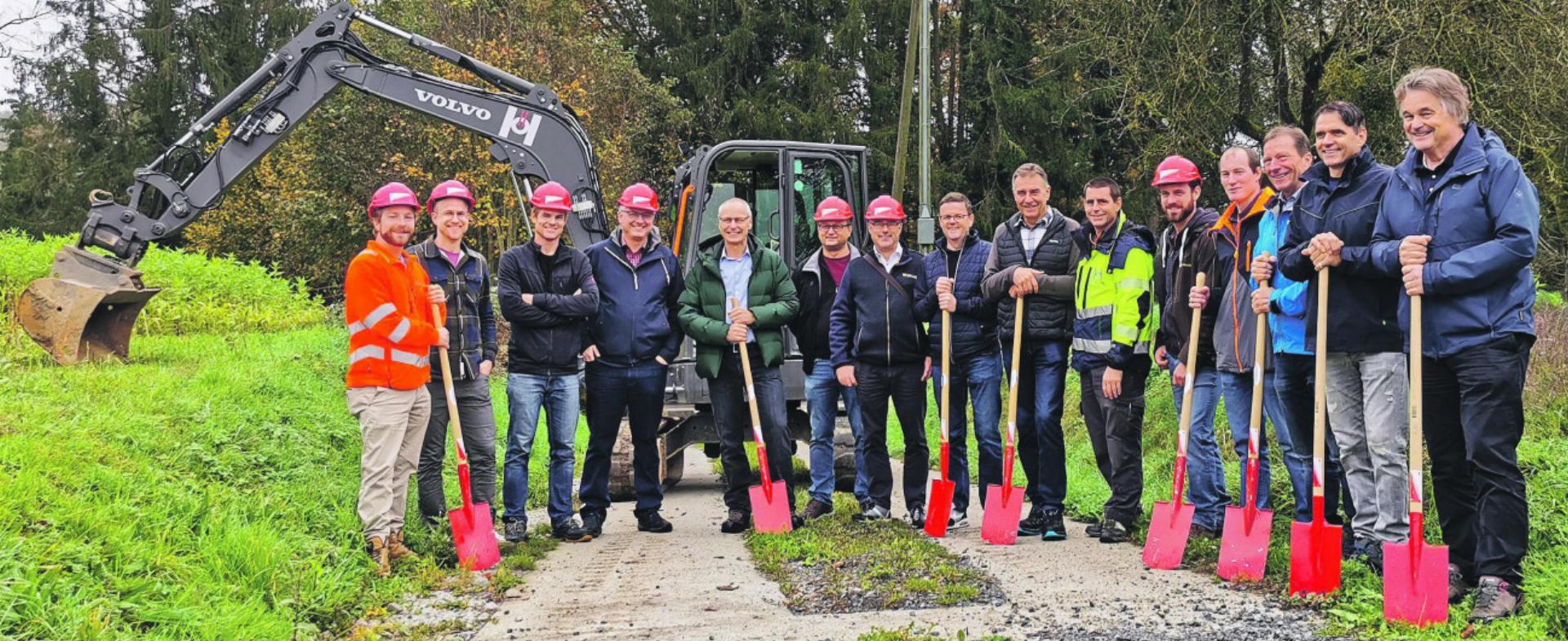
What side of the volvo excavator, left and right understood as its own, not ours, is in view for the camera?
left
